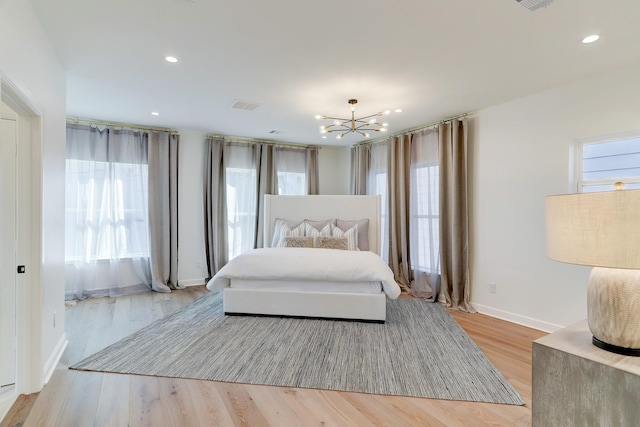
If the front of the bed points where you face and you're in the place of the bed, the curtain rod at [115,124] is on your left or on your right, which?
on your right

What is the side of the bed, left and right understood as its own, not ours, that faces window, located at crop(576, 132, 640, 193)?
left

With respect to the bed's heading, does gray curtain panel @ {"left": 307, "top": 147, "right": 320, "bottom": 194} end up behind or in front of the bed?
behind

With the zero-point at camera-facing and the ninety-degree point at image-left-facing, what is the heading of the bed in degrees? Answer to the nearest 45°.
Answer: approximately 0°

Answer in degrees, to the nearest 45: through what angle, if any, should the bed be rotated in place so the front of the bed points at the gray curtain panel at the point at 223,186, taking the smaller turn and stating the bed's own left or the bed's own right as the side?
approximately 135° to the bed's own right

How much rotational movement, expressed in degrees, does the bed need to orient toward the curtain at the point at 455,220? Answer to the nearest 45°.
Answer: approximately 90° to its left

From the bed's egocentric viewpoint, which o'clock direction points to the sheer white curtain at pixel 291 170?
The sheer white curtain is roughly at 6 o'clock from the bed.

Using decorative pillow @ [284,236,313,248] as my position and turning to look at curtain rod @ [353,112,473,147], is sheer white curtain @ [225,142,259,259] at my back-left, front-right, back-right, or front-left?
back-left

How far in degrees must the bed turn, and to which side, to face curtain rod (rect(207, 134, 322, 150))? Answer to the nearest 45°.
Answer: approximately 135° to its right

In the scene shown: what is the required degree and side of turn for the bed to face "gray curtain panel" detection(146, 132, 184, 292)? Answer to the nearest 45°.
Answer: approximately 135° to its right

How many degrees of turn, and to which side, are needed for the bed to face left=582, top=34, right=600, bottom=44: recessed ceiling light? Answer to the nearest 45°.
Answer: approximately 45° to its left
